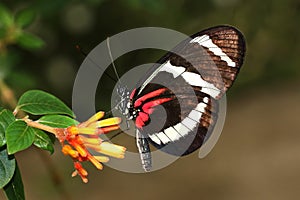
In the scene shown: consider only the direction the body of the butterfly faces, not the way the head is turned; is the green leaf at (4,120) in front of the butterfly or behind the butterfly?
in front

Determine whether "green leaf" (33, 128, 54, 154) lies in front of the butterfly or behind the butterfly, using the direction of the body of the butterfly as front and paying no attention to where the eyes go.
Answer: in front

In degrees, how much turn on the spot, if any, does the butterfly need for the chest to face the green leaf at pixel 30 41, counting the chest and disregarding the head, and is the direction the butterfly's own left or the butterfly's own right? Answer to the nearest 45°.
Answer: approximately 45° to the butterfly's own right

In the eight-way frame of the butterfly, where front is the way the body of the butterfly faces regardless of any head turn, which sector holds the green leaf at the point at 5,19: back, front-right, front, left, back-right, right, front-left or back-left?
front-right

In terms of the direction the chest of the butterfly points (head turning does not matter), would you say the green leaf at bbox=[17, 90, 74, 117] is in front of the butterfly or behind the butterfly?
in front

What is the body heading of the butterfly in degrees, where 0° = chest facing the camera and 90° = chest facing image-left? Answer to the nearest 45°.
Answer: approximately 90°

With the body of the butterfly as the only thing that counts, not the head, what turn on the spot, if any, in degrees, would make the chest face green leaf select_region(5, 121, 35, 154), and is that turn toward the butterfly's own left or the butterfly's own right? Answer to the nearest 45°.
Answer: approximately 45° to the butterfly's own left
